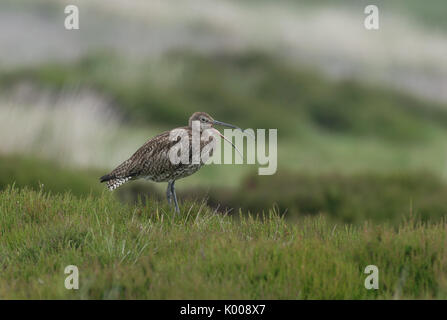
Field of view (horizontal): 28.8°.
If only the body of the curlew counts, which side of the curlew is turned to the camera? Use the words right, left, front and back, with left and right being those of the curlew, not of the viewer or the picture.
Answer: right
